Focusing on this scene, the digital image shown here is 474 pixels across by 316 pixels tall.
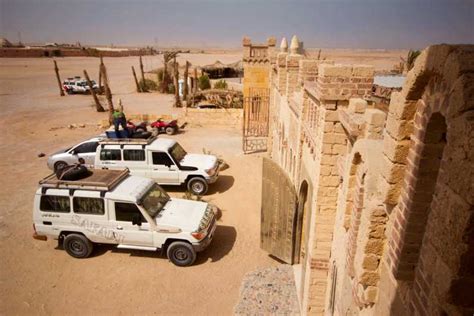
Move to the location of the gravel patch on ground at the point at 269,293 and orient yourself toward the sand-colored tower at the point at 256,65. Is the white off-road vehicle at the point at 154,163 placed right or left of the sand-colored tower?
left

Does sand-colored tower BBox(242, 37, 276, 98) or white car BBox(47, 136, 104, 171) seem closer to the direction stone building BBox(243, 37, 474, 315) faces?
the white car

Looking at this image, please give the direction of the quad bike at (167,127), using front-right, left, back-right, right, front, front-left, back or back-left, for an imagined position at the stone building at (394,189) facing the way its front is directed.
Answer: front-right

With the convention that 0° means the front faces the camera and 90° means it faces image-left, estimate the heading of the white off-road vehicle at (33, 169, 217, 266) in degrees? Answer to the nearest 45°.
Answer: approximately 270°

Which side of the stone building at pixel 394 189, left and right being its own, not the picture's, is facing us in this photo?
left

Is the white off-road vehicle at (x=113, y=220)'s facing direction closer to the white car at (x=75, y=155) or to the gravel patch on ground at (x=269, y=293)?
the gravel patch on ground
